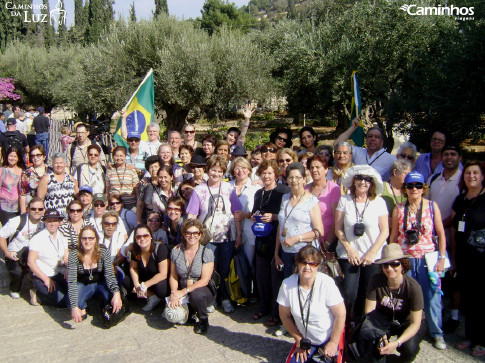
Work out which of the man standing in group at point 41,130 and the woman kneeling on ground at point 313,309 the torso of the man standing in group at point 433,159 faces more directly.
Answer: the woman kneeling on ground

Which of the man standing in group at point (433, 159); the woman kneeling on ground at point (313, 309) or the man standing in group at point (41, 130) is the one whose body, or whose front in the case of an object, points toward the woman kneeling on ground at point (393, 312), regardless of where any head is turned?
the man standing in group at point (433, 159)

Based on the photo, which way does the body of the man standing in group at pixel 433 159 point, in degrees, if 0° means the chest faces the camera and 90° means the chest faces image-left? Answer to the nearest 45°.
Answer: approximately 0°

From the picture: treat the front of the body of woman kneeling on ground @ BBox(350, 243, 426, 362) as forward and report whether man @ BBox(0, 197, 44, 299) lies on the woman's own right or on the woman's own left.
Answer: on the woman's own right

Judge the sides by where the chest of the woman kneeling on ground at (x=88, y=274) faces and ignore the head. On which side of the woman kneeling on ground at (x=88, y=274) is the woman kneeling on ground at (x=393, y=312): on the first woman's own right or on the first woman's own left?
on the first woman's own left

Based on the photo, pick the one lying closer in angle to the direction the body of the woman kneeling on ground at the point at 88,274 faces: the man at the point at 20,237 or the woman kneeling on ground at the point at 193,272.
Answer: the woman kneeling on ground

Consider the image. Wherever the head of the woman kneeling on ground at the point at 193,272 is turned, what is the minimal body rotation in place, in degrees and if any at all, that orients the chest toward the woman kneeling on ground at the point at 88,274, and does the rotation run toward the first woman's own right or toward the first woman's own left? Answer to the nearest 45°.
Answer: approximately 90° to the first woman's own right
